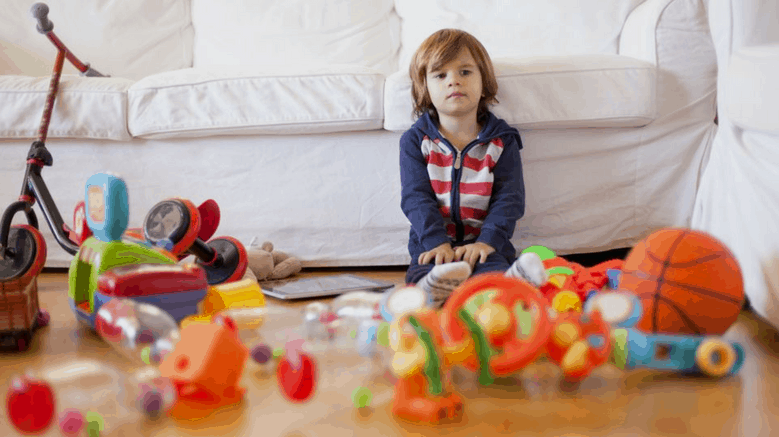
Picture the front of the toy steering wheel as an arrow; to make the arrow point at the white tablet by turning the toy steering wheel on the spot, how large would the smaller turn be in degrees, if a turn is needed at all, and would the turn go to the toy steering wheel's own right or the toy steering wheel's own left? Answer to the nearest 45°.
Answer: approximately 135° to the toy steering wheel's own right

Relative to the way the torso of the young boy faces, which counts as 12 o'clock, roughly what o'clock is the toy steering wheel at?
The toy steering wheel is roughly at 12 o'clock from the young boy.

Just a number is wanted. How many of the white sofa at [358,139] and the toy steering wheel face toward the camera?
2

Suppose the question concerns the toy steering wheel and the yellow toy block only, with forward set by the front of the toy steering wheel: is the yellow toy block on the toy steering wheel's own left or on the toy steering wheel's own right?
on the toy steering wheel's own right
